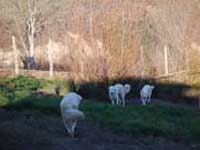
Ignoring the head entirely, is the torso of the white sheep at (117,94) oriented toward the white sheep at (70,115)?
no

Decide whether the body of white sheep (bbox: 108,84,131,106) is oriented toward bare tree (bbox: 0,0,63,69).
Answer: no

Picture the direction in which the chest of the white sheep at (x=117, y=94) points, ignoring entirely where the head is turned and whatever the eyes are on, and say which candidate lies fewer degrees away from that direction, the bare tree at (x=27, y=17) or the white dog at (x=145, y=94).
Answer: the white dog
